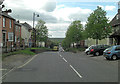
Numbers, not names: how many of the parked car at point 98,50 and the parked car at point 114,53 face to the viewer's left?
0
